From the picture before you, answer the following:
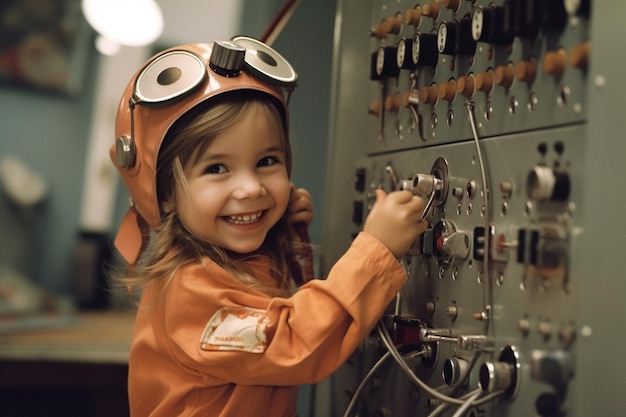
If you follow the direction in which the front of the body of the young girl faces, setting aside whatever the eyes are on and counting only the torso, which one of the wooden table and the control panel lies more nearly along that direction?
the control panel

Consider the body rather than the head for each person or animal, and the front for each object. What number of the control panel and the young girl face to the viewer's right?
1

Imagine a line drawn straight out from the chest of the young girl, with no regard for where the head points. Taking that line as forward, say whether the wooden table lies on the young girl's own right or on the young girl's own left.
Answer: on the young girl's own left

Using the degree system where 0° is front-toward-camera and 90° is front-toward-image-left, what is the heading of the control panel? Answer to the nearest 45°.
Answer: approximately 45°

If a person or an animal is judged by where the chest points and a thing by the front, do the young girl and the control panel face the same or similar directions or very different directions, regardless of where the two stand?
very different directions

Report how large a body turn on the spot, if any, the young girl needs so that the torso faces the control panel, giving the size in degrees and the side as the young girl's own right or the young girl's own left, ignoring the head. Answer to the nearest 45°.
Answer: approximately 45° to the young girl's own right

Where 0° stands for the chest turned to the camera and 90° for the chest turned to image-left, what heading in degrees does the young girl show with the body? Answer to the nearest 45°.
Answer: approximately 270°
